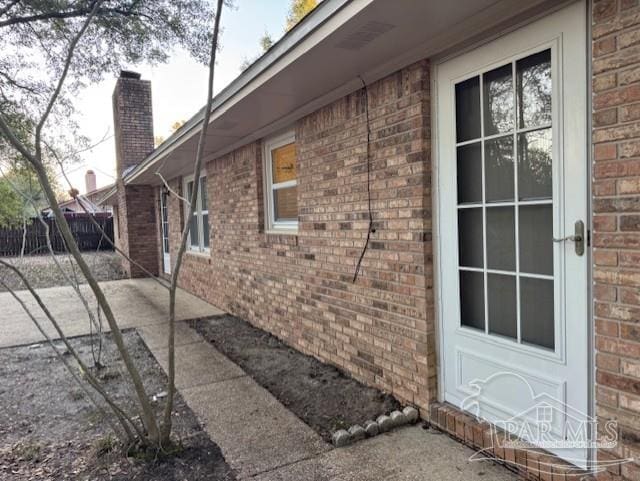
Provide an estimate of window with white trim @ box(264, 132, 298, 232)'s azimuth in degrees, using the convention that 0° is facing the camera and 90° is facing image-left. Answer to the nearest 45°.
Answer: approximately 45°

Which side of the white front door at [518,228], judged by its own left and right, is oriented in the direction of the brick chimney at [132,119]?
right

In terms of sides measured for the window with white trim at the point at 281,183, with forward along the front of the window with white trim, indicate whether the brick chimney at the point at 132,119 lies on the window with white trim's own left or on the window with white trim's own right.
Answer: on the window with white trim's own right

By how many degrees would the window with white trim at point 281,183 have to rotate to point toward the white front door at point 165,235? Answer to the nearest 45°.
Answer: approximately 90° to its right

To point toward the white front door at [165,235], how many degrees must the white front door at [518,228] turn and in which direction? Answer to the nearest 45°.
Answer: approximately 90° to its right

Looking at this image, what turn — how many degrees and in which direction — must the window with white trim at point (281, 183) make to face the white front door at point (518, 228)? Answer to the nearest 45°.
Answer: approximately 90° to its left

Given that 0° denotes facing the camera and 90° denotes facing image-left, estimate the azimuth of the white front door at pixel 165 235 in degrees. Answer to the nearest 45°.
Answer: approximately 90°

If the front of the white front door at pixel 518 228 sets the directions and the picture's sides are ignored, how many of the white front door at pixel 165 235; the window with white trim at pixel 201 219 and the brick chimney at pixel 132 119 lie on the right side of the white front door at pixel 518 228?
3

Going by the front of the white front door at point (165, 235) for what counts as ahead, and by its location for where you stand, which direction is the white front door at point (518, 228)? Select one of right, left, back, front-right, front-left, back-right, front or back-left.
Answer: left

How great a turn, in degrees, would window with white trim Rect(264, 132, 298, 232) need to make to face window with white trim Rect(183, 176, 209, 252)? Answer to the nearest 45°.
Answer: approximately 90° to its right

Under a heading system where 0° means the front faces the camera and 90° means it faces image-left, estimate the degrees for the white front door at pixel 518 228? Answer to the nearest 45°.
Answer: approximately 45°

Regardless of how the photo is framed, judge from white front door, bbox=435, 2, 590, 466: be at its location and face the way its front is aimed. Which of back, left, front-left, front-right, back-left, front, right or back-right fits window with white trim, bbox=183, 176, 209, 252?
right
